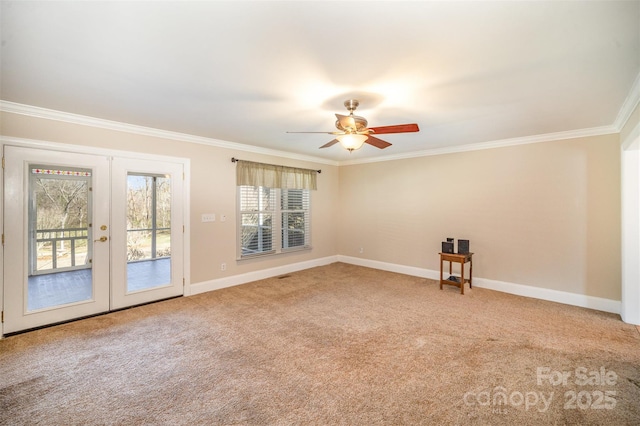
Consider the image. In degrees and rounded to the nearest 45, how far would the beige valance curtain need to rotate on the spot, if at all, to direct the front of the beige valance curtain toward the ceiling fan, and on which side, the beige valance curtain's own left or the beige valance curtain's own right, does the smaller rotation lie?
approximately 45° to the beige valance curtain's own right

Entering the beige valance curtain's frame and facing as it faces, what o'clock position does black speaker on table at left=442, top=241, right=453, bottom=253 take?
The black speaker on table is roughly at 11 o'clock from the beige valance curtain.

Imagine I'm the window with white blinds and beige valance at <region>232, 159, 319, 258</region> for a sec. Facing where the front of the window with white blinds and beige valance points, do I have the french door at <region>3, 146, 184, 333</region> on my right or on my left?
on my right

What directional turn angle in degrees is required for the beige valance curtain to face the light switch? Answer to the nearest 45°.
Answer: approximately 90° to its right

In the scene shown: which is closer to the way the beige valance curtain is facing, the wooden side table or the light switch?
the wooden side table

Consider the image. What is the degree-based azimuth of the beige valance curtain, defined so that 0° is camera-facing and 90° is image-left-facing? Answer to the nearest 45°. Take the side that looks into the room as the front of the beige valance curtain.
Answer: approximately 315°

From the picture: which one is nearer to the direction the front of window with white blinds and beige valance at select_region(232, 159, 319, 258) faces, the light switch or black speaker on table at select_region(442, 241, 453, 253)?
the black speaker on table

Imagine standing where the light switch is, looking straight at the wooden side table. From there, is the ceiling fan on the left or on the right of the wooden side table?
right

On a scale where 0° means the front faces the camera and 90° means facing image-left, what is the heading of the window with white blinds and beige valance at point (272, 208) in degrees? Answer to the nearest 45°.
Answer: approximately 315°

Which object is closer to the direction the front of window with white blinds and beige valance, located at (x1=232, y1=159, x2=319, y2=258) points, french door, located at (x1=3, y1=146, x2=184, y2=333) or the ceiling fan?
the ceiling fan

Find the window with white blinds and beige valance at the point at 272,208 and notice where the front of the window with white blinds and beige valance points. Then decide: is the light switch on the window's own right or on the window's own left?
on the window's own right

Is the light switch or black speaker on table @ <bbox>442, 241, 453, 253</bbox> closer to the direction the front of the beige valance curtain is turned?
the black speaker on table
